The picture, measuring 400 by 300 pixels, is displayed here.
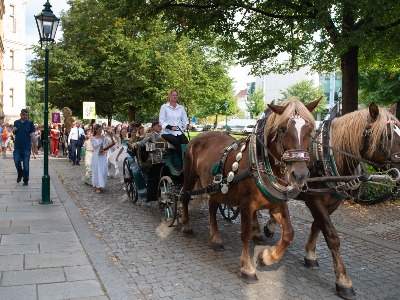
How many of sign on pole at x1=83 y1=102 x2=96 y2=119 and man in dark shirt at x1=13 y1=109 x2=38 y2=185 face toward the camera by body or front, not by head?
2

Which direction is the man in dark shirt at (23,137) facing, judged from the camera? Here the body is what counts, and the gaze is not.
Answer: toward the camera

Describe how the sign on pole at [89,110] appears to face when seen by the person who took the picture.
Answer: facing the viewer

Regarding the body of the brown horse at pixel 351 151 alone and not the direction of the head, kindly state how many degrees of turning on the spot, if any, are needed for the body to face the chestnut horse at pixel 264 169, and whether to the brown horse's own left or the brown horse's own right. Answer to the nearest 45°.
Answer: approximately 135° to the brown horse's own right

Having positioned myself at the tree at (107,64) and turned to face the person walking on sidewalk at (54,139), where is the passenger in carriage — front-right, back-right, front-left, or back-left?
front-left

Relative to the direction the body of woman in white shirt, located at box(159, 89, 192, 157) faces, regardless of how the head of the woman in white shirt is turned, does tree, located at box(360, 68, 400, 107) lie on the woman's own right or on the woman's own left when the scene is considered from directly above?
on the woman's own left

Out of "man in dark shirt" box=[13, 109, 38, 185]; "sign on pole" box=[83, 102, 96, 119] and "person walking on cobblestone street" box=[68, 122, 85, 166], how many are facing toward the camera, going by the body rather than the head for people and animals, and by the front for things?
3

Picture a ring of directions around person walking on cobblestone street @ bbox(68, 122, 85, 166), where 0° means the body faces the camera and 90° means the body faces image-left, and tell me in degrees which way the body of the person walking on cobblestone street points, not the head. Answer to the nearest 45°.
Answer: approximately 0°

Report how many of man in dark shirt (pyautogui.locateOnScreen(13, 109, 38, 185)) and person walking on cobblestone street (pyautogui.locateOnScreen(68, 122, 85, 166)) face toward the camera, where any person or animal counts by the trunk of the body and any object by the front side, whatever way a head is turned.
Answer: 2

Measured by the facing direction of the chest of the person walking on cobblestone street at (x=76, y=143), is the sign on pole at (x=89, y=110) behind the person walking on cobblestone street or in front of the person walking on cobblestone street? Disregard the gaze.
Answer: behind

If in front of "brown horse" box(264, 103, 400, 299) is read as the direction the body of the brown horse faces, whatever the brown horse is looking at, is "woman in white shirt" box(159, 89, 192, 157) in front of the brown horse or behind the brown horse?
behind
